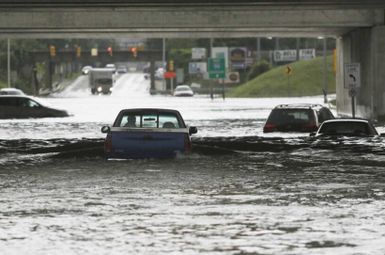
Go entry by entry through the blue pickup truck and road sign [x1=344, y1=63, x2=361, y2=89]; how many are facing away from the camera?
1

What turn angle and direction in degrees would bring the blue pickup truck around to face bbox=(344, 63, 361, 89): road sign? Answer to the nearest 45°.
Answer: approximately 45° to its right

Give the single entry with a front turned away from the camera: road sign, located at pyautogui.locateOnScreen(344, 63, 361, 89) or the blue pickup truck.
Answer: the blue pickup truck

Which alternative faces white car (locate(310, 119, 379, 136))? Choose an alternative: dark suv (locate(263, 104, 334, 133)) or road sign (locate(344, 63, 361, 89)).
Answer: the road sign

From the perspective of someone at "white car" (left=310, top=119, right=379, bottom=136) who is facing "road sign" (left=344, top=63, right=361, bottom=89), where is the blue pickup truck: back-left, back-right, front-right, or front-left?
back-left

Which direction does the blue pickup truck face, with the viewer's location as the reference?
facing away from the viewer

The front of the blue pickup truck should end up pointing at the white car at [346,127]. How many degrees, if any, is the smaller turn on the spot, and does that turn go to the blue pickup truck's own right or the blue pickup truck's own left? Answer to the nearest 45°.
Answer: approximately 45° to the blue pickup truck's own right

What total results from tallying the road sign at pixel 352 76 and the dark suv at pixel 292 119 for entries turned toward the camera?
1

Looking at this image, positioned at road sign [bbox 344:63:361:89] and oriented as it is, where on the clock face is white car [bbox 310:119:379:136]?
The white car is roughly at 12 o'clock from the road sign.

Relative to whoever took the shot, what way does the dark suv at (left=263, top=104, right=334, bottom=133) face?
facing away from the viewer and to the right of the viewer
